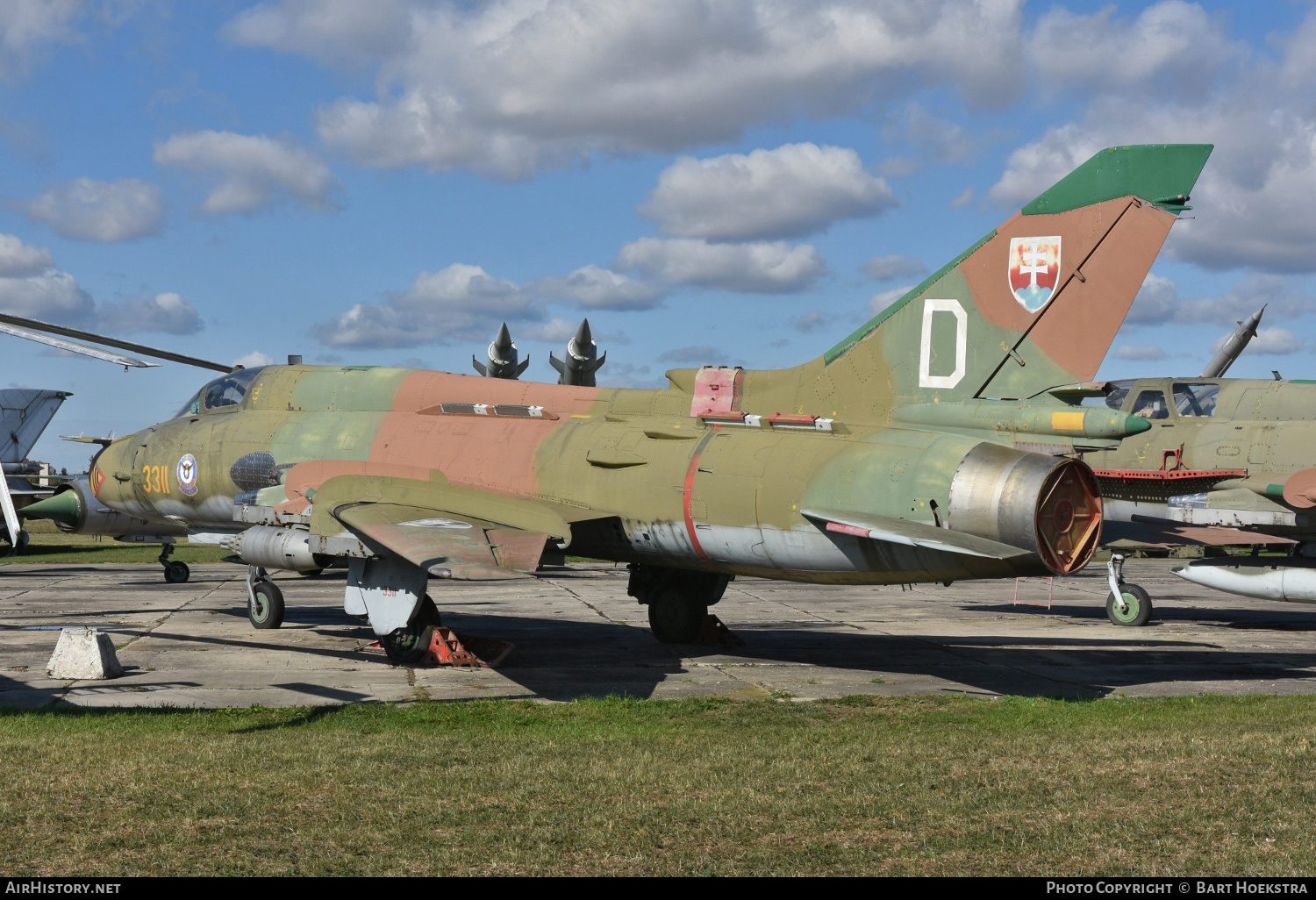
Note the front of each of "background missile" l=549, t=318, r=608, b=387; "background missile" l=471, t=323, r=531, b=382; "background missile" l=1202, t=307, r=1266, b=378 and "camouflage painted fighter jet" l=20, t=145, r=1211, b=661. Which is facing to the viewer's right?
"background missile" l=1202, t=307, r=1266, b=378

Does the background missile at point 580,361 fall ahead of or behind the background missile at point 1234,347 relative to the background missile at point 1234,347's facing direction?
behind

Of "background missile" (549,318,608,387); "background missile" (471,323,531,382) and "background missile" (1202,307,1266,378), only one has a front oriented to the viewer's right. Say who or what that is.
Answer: "background missile" (1202,307,1266,378)

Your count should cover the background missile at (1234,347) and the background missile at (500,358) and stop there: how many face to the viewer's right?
1

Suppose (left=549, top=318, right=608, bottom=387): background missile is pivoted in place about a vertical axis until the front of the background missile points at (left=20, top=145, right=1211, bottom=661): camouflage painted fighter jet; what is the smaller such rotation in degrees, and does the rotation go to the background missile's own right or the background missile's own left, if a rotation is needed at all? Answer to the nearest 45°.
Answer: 0° — it already faces it

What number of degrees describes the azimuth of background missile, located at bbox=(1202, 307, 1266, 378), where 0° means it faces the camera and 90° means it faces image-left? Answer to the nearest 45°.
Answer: approximately 270°

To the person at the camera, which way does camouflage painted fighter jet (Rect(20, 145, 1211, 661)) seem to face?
facing away from the viewer and to the left of the viewer

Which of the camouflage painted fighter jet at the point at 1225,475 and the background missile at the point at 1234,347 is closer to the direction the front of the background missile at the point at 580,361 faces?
the camouflage painted fighter jet

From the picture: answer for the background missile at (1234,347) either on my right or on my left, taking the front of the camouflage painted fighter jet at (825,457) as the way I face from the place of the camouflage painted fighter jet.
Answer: on my right

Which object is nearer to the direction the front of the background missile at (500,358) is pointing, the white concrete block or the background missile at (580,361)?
the white concrete block
